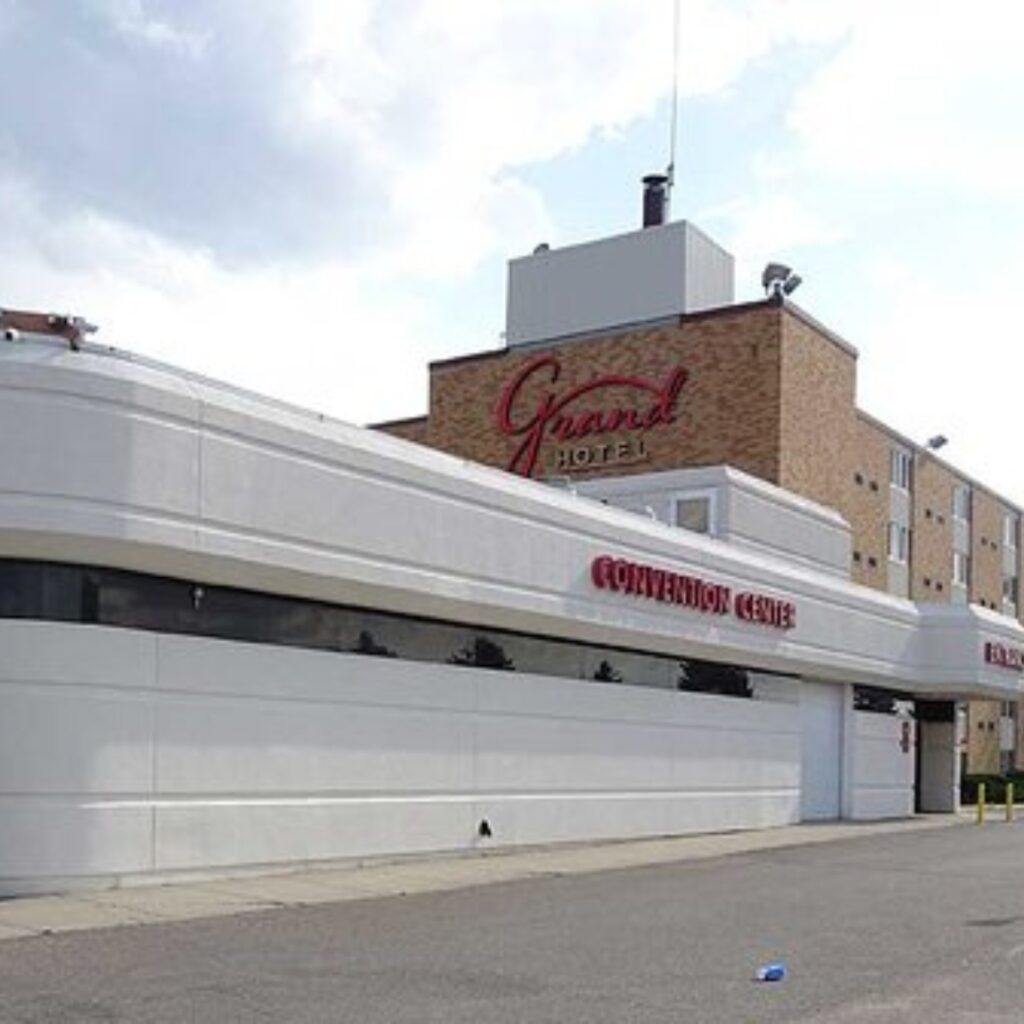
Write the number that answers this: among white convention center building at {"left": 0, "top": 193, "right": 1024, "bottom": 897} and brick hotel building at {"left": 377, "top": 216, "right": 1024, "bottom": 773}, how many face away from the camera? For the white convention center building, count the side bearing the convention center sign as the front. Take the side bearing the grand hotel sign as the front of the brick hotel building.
0
